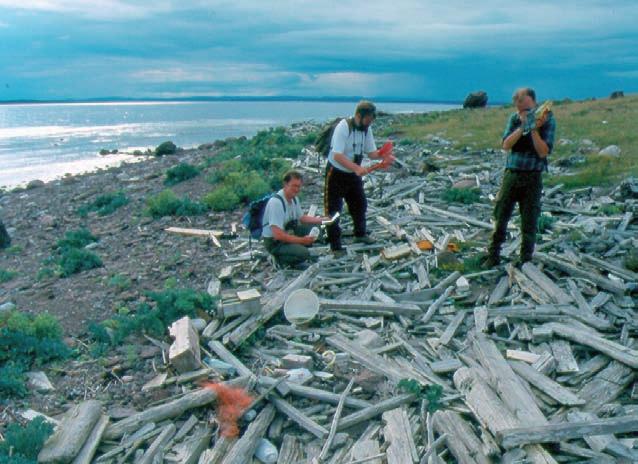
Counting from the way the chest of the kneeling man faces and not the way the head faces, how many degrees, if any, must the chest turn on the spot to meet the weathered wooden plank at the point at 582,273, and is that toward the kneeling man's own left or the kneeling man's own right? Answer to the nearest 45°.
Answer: approximately 45° to the kneeling man's own left

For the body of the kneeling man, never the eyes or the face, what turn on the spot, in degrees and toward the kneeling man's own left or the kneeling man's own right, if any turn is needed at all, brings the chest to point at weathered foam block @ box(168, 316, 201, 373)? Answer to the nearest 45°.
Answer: approximately 90° to the kneeling man's own right

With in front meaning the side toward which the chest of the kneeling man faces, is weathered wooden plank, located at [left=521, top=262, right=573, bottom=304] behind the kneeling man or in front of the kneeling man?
in front

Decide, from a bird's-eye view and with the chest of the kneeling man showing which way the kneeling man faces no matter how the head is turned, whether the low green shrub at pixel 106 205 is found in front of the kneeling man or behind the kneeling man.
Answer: behind

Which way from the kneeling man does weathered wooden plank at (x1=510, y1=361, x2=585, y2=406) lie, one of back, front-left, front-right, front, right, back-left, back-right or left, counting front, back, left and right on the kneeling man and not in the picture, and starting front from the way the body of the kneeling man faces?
front

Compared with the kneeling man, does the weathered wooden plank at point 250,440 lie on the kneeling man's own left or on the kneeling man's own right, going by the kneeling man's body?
on the kneeling man's own right

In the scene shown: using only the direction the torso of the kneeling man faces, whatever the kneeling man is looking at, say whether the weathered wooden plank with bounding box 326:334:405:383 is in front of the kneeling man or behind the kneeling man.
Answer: in front

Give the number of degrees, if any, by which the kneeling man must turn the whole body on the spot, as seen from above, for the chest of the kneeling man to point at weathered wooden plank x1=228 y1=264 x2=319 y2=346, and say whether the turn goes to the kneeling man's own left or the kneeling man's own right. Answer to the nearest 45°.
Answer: approximately 45° to the kneeling man's own right

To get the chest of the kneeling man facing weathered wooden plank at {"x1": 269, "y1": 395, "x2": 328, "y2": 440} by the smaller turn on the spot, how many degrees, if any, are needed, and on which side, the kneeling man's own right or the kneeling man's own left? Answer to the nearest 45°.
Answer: approximately 45° to the kneeling man's own right

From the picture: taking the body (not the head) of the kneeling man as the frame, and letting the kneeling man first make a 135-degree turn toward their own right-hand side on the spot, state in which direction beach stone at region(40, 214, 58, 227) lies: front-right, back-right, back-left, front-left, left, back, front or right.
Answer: front-right

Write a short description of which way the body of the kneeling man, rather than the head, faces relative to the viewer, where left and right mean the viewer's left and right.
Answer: facing the viewer and to the right of the viewer

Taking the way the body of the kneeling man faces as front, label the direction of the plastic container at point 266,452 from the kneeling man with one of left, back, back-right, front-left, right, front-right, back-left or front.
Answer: front-right

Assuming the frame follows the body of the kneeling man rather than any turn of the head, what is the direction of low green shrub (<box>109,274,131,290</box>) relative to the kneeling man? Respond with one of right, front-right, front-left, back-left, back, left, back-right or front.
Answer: back-right

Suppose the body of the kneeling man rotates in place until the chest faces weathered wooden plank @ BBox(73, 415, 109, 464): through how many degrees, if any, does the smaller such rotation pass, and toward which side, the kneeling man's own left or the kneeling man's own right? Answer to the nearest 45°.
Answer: approximately 90° to the kneeling man's own right

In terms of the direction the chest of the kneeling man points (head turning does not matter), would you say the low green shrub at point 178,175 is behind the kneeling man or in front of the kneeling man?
behind

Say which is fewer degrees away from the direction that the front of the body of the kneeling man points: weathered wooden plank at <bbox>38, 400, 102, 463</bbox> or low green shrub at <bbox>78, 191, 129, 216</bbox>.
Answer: the weathered wooden plank

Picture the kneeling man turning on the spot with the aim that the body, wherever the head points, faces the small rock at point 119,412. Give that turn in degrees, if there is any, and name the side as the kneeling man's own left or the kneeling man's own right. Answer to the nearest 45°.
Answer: approximately 90° to the kneeling man's own right

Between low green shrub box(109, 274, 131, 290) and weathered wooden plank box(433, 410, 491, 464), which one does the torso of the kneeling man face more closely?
the weathered wooden plank

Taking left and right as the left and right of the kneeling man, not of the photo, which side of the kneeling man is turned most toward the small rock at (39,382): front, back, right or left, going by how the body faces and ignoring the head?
right
